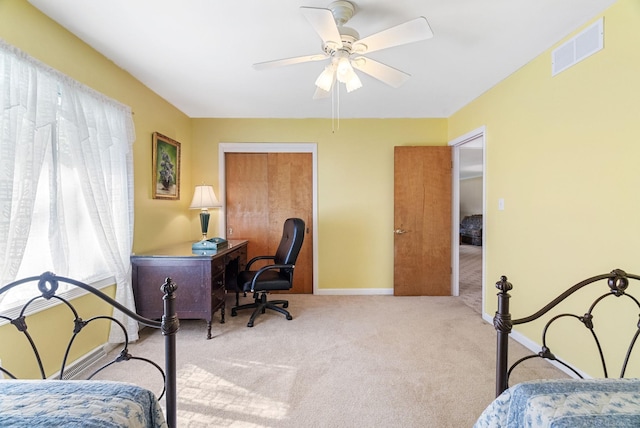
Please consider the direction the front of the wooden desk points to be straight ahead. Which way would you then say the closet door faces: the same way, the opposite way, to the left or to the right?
to the right

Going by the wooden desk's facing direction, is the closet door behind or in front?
in front

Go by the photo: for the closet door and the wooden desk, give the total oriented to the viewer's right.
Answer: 1

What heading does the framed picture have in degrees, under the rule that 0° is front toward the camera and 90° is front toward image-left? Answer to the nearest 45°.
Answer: approximately 315°

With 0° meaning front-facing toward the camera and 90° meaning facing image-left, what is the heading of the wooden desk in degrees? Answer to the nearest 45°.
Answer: approximately 270°

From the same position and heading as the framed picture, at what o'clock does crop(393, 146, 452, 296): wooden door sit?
The wooden door is roughly at 11 o'clock from the framed picture.

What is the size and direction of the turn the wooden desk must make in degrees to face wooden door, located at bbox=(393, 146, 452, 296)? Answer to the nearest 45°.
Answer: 0° — it already faces it

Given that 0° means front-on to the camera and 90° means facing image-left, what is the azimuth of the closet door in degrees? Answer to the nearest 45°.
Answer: approximately 0°

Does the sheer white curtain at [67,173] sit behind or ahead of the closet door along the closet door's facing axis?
ahead

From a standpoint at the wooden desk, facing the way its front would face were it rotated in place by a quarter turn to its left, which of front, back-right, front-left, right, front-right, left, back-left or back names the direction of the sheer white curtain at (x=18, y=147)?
back-left

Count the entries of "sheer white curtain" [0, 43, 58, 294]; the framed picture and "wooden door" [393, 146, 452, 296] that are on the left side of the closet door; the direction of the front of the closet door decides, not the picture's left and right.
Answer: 1
